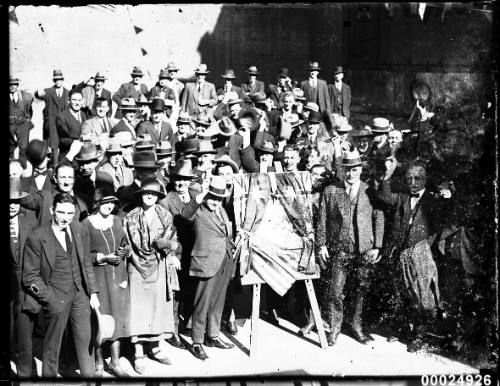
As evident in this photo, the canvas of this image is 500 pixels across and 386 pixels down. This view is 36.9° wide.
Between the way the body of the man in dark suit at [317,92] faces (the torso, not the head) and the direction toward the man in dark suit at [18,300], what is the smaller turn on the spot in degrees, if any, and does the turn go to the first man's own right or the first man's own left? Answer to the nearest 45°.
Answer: approximately 45° to the first man's own right

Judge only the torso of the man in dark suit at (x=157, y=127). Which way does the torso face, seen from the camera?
toward the camera

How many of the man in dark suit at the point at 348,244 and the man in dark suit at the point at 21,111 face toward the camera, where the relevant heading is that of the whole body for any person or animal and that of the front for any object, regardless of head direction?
2

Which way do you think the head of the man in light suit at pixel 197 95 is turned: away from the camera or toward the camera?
toward the camera

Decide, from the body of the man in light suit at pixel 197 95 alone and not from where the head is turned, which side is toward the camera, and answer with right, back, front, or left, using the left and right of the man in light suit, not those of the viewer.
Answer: front

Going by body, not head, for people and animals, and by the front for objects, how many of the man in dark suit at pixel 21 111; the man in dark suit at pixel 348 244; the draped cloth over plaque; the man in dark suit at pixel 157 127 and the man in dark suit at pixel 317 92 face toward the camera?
5

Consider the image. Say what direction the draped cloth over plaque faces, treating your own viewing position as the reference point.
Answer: facing the viewer

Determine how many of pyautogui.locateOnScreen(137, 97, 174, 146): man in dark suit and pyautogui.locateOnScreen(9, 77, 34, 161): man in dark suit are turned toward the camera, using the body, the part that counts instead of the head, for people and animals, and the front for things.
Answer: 2

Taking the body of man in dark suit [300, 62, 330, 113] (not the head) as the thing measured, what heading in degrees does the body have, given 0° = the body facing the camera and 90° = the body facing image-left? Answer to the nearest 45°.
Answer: approximately 0°

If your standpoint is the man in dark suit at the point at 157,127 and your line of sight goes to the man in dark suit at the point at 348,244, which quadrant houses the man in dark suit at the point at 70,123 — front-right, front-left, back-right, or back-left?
back-right

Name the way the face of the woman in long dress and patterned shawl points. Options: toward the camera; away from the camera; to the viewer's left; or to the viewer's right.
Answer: toward the camera

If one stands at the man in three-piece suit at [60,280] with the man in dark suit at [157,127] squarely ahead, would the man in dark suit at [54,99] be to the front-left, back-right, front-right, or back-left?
front-left

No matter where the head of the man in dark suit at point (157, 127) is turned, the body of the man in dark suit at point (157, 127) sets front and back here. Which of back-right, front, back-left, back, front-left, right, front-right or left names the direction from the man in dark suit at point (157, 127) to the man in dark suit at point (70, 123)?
right

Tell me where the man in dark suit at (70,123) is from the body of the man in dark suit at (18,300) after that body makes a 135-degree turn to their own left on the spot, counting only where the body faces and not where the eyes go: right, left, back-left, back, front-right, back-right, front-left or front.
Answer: front-left

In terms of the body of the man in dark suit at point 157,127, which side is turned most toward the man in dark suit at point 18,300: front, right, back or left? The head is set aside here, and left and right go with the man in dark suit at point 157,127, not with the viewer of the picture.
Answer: front

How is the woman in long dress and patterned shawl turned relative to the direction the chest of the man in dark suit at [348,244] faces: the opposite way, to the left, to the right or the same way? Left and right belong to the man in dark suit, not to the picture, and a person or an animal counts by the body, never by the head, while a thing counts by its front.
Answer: the same way
